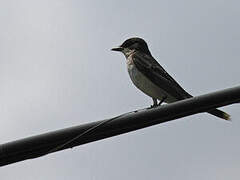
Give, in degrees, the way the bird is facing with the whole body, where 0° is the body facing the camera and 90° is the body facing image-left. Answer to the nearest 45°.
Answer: approximately 90°
